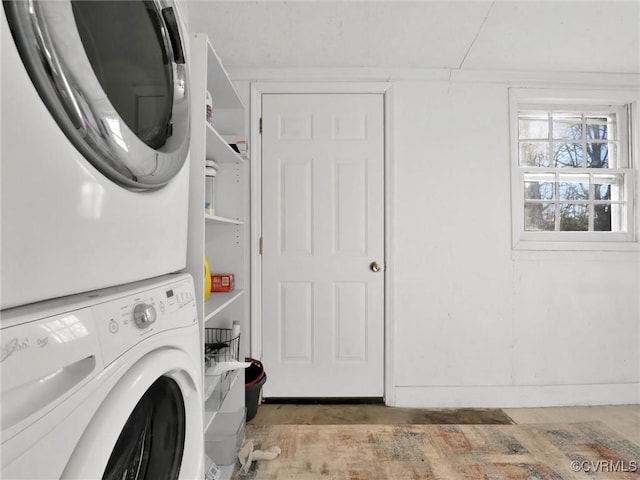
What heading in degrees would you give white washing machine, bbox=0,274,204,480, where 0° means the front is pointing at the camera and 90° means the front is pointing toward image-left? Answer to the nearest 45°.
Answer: approximately 315°

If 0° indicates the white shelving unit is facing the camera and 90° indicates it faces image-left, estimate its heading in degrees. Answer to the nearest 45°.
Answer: approximately 270°

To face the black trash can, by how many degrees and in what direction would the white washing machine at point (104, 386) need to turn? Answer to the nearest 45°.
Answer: approximately 90° to its left

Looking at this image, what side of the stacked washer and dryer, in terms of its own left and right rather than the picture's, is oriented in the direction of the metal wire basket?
left

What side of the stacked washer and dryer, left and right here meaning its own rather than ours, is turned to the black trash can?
left

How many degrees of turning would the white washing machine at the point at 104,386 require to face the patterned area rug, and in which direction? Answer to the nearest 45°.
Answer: approximately 45° to its left

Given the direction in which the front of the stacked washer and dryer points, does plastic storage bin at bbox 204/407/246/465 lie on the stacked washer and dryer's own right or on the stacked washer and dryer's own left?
on the stacked washer and dryer's own left
